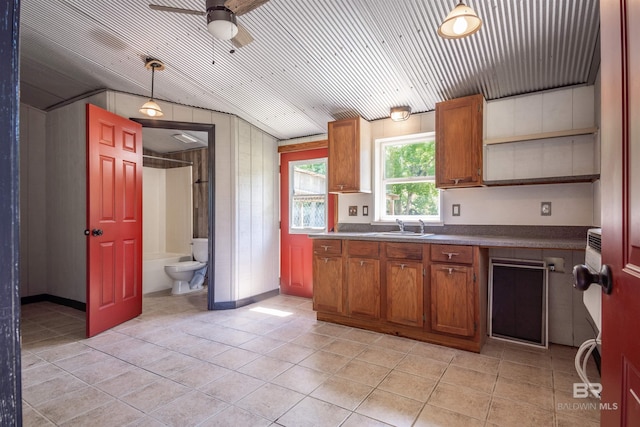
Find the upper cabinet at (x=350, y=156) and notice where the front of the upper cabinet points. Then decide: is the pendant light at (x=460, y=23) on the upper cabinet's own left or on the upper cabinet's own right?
on the upper cabinet's own left

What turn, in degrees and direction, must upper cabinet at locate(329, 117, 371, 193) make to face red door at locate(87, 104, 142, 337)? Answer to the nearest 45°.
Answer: approximately 45° to its right

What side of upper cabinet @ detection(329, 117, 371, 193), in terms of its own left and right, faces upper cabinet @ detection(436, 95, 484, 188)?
left

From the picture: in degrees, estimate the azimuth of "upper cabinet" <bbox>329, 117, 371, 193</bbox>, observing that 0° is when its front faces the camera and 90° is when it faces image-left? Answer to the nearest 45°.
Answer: approximately 45°

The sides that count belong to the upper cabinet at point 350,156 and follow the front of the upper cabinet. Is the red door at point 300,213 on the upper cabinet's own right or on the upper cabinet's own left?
on the upper cabinet's own right

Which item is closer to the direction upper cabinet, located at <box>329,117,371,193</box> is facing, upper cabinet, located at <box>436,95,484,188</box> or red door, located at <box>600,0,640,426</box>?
the red door

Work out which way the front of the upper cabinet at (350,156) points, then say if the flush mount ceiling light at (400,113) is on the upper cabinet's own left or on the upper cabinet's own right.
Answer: on the upper cabinet's own left

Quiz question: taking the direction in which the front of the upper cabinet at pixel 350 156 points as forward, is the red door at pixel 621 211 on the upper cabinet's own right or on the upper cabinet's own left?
on the upper cabinet's own left

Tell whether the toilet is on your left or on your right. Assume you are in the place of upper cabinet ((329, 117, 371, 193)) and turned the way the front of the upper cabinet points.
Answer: on your right

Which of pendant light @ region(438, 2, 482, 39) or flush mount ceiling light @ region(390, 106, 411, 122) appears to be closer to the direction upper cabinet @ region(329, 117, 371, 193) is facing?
the pendant light
